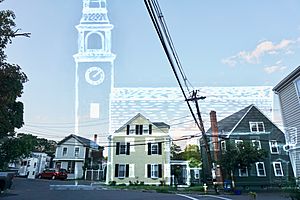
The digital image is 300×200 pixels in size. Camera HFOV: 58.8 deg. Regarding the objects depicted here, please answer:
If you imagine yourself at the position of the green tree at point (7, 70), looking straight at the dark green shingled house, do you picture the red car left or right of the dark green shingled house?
left

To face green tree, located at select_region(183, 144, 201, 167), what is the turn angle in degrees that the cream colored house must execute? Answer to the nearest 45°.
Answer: approximately 135° to its left

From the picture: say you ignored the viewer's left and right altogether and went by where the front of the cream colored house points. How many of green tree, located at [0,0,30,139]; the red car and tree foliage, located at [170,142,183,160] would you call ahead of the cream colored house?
1

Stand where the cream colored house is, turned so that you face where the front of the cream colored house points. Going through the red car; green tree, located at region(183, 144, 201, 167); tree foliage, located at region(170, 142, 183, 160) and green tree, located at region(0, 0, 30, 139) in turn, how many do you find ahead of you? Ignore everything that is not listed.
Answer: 1

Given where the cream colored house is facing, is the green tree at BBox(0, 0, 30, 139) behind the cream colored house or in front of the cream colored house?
in front

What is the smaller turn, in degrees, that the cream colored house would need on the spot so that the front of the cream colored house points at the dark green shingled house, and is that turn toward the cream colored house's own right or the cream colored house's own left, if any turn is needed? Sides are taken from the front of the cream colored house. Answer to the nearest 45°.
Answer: approximately 90° to the cream colored house's own left

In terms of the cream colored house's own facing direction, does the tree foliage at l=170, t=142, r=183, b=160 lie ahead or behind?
behind

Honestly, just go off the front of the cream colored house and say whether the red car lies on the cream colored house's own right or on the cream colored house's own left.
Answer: on the cream colored house's own right

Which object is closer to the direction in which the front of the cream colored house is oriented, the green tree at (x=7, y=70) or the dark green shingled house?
the green tree

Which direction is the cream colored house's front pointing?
toward the camera

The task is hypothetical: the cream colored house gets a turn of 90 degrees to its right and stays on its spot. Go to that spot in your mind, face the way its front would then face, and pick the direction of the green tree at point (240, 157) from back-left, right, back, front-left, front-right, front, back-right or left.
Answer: back-left

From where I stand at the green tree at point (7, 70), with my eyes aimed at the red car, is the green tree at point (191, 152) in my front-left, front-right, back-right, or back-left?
front-right
